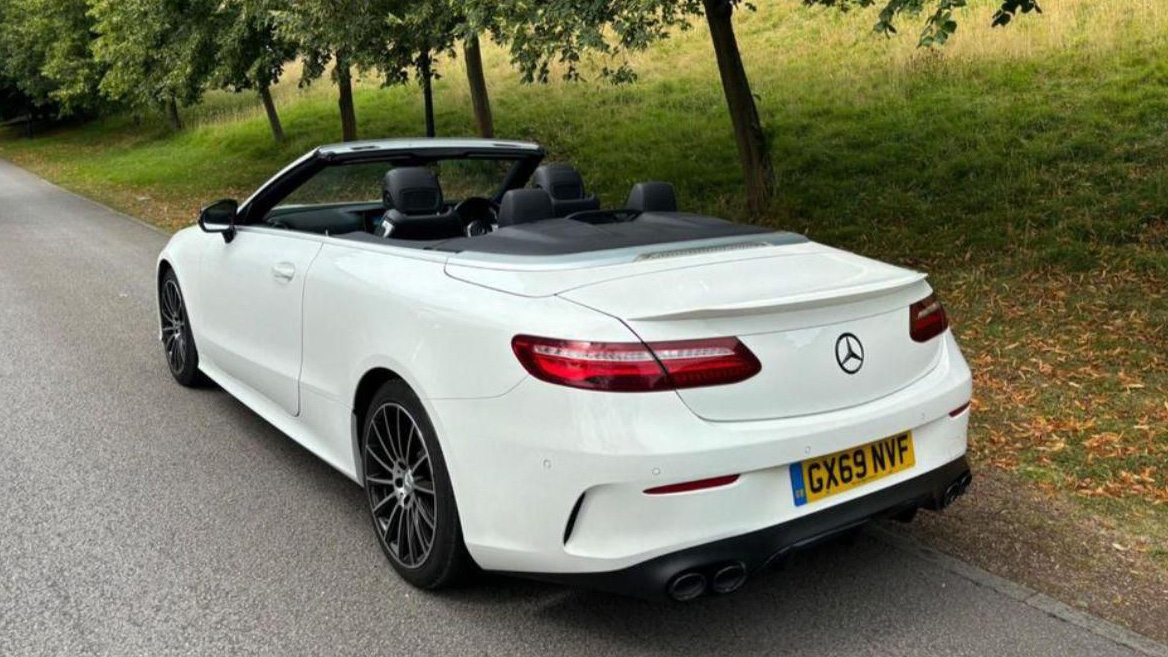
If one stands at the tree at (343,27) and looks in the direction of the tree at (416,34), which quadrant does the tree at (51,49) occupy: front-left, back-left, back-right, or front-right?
back-left

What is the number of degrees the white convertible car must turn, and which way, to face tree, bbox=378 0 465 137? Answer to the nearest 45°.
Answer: approximately 45° to its right

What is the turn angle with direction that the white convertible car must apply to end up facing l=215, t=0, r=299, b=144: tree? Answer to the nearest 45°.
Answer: approximately 45° to its right

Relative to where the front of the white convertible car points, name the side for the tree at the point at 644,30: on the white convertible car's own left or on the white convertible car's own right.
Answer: on the white convertible car's own right

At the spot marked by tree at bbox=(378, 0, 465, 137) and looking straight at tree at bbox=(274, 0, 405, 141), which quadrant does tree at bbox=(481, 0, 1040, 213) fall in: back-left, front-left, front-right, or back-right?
back-left

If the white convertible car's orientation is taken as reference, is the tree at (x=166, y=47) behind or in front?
in front

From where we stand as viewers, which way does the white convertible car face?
facing away from the viewer and to the left of the viewer
